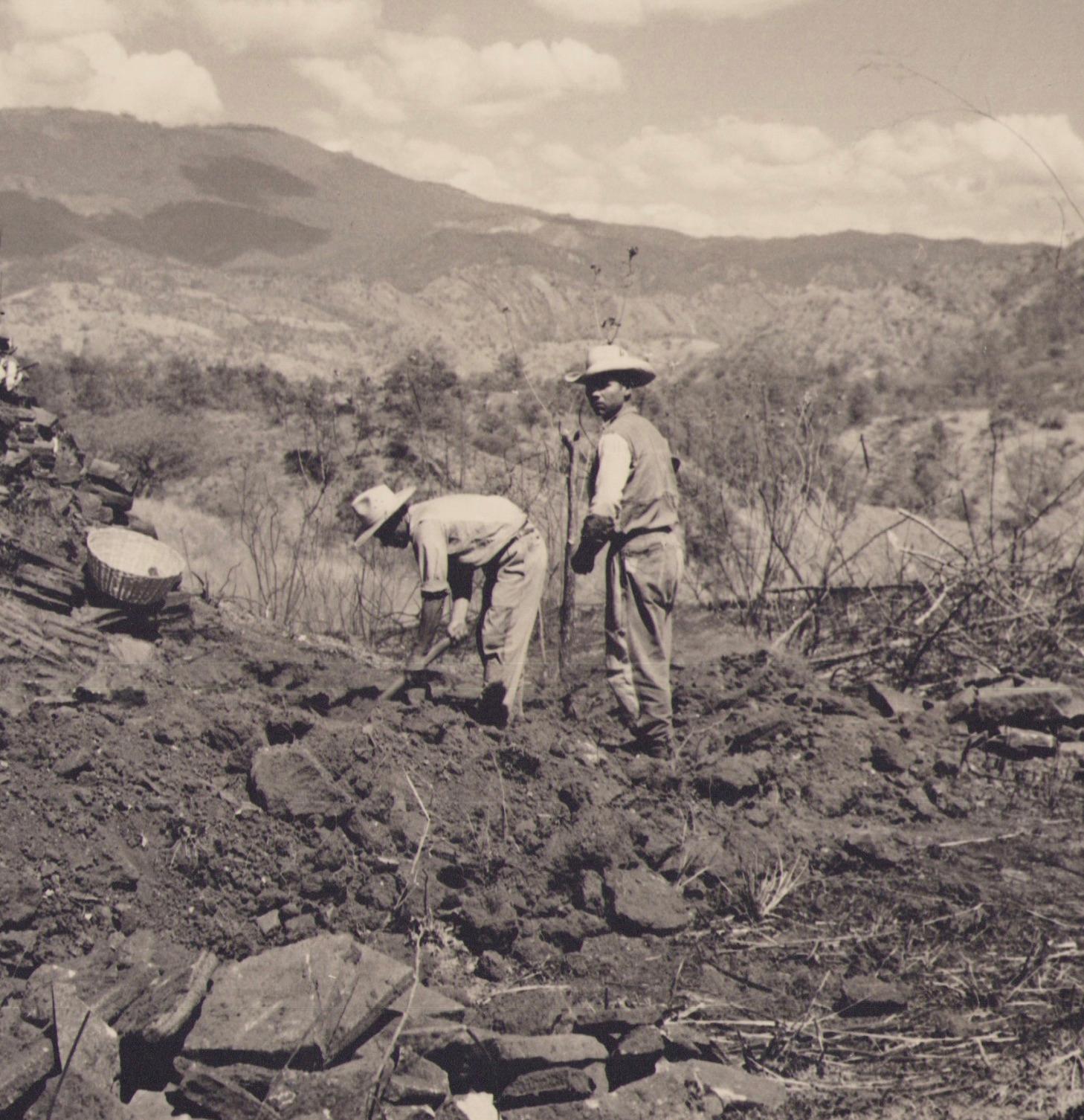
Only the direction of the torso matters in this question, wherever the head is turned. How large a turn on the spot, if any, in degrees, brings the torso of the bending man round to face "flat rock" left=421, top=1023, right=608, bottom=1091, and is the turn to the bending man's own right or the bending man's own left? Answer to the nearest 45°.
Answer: approximately 90° to the bending man's own left

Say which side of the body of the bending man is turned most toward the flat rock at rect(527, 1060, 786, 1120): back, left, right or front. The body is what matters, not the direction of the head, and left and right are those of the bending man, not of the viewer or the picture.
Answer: left

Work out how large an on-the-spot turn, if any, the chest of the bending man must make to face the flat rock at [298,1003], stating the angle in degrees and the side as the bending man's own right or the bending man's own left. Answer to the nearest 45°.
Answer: approximately 90° to the bending man's own left

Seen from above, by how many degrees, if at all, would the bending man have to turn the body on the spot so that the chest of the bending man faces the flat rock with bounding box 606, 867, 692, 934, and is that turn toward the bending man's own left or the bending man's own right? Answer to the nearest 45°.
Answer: approximately 90° to the bending man's own left

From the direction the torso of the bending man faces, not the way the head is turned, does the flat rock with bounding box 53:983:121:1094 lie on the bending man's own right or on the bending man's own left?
on the bending man's own left

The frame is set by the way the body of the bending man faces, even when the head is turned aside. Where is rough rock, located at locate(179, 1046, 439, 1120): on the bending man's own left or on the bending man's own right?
on the bending man's own left

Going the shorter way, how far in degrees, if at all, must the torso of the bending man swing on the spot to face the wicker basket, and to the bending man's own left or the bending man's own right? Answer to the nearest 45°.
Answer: approximately 45° to the bending man's own right

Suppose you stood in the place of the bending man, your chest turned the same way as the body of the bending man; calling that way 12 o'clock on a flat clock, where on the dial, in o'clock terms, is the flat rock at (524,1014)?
The flat rock is roughly at 9 o'clock from the bending man.

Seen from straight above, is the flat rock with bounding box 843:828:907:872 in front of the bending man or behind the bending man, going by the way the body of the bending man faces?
behind

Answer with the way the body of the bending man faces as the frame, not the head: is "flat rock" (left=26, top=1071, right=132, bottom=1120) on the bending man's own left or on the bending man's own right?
on the bending man's own left

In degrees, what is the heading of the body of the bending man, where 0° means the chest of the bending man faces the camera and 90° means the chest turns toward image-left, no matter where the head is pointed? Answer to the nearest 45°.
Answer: approximately 90°

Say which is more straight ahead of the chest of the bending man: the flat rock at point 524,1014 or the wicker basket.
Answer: the wicker basket
